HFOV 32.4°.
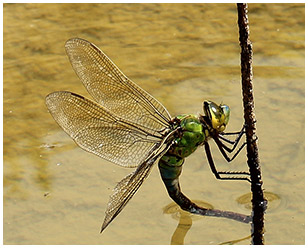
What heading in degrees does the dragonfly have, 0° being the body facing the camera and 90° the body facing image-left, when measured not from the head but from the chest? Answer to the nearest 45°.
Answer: approximately 270°
